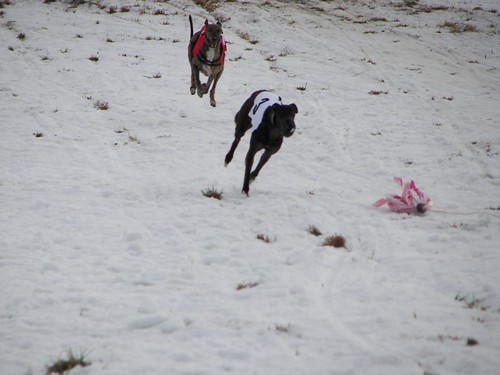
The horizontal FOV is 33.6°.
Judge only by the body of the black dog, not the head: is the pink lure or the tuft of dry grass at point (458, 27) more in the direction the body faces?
the pink lure

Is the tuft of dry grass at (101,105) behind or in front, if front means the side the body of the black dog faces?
behind

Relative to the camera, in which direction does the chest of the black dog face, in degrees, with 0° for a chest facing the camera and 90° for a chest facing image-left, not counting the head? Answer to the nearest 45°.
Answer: approximately 315°
